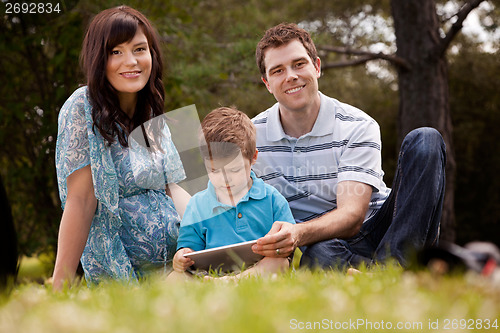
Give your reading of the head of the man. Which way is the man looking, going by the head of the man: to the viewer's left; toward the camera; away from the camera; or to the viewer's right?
toward the camera

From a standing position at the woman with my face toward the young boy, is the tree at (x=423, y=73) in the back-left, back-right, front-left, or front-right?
front-left

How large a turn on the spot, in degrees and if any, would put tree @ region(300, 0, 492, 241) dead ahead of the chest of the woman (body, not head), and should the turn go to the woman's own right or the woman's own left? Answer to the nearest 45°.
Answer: approximately 90° to the woman's own left

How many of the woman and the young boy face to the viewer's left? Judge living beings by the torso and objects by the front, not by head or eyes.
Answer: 0

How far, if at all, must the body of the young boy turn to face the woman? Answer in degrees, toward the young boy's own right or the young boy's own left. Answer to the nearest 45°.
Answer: approximately 90° to the young boy's own right

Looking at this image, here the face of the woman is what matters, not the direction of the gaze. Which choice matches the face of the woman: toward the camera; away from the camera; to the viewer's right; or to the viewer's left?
toward the camera

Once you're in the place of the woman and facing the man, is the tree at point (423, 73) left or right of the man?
left

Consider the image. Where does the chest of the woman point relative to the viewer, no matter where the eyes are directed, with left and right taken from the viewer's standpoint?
facing the viewer and to the right of the viewer

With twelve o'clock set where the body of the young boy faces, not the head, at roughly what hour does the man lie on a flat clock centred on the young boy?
The man is roughly at 8 o'clock from the young boy.

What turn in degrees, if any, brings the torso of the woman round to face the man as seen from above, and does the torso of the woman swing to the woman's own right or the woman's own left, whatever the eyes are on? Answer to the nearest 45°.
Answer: approximately 45° to the woman's own left

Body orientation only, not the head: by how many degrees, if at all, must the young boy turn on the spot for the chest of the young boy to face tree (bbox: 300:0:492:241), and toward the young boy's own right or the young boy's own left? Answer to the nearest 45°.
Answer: approximately 135° to the young boy's own left

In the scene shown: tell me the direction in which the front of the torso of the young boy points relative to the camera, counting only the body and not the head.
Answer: toward the camera
